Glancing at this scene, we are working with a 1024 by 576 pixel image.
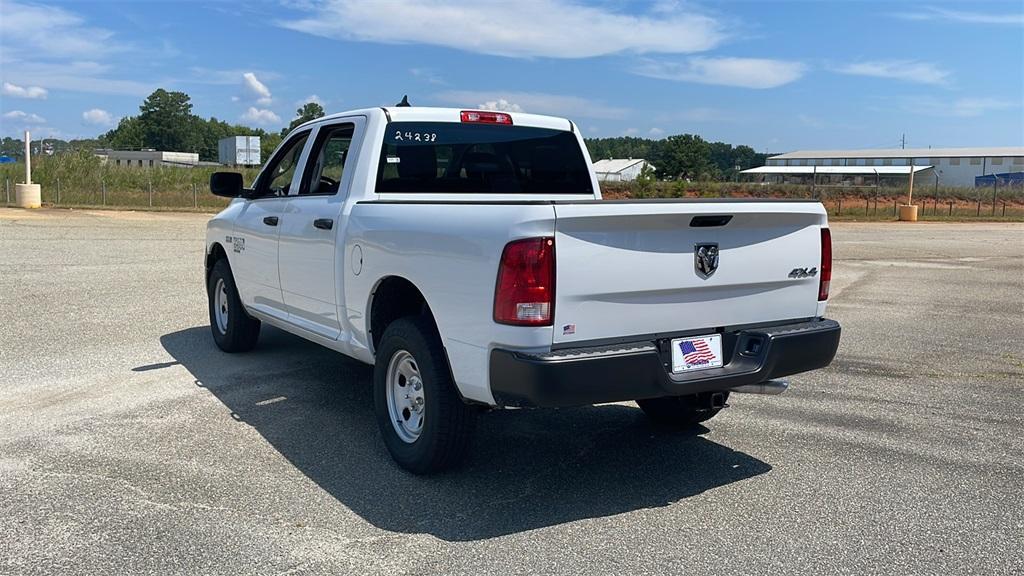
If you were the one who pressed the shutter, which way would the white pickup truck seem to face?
facing away from the viewer and to the left of the viewer
